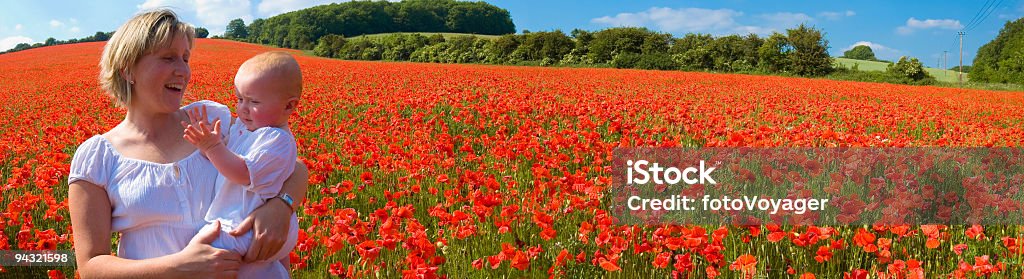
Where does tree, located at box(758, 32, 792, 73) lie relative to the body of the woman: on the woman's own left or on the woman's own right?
on the woman's own left

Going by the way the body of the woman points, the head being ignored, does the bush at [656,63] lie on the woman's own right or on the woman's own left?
on the woman's own left

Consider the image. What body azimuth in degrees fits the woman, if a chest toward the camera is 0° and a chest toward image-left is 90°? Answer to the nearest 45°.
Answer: approximately 315°

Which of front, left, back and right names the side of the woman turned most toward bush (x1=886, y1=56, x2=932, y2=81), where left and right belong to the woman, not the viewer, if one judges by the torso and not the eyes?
left

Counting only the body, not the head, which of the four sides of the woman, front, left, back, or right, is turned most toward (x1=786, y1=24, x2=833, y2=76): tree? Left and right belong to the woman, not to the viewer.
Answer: left

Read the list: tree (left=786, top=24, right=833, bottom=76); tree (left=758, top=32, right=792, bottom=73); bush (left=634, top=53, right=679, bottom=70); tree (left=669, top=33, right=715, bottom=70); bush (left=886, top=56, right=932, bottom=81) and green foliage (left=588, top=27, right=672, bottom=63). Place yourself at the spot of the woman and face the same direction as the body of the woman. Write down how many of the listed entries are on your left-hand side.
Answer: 6

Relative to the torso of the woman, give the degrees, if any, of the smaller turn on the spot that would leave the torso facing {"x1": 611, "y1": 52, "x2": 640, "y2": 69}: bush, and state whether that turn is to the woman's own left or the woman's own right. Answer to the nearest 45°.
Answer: approximately 90° to the woman's own left

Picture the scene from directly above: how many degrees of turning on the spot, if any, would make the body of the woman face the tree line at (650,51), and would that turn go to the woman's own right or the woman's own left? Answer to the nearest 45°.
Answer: approximately 90° to the woman's own left
